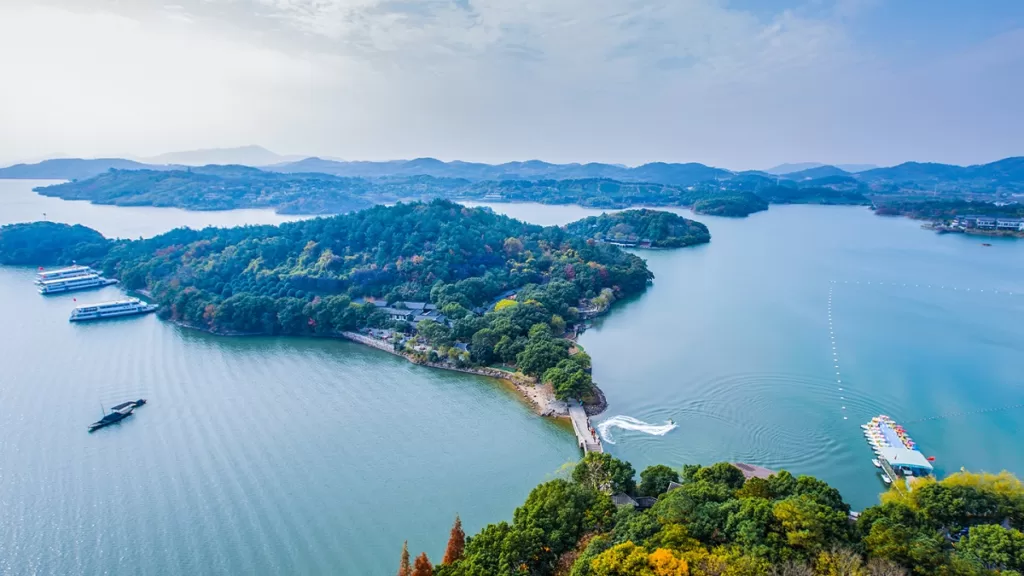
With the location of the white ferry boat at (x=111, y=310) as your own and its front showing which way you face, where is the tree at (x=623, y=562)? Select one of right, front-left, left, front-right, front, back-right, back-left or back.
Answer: right

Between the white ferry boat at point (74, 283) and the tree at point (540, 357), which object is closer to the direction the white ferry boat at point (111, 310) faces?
the tree

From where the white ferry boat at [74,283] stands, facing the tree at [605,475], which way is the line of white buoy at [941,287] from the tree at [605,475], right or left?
left

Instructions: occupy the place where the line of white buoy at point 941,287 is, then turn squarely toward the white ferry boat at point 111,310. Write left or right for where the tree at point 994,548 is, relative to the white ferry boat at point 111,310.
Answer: left

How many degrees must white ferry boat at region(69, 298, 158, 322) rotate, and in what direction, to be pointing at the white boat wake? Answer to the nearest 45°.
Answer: approximately 45° to its right

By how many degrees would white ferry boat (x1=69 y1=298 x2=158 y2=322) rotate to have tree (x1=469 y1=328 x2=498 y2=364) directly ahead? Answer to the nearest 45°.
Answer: approximately 45° to its right

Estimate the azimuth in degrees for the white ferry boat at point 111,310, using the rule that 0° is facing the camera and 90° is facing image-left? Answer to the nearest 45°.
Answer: approximately 270°

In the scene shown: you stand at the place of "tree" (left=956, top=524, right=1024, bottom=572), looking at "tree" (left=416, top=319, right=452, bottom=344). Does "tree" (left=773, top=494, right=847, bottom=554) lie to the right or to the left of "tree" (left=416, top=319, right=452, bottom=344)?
left
